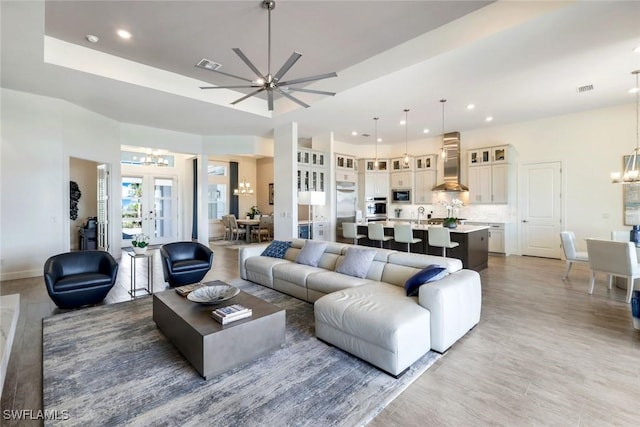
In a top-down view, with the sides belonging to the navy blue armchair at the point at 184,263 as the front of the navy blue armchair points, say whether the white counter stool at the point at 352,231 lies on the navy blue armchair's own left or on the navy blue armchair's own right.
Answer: on the navy blue armchair's own left

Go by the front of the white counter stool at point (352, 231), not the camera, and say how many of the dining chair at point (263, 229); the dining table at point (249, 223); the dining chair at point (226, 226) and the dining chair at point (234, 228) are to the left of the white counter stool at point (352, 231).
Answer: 4

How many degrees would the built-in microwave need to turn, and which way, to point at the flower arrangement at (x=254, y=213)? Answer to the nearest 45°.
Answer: approximately 90° to its right

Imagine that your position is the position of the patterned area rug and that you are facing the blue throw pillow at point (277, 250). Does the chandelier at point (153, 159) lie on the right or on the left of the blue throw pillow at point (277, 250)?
left

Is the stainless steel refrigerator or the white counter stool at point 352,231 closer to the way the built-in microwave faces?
the white counter stool

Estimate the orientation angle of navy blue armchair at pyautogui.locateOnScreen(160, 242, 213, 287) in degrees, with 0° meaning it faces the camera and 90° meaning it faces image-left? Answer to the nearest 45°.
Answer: approximately 315°

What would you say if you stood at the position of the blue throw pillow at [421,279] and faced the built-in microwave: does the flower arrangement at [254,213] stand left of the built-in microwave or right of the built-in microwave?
left

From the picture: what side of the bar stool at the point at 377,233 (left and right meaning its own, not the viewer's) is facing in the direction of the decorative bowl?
back

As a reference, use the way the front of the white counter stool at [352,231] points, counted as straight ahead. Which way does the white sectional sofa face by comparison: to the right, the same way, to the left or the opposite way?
the opposite way

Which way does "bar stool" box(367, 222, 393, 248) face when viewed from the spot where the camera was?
facing away from the viewer and to the right of the viewer

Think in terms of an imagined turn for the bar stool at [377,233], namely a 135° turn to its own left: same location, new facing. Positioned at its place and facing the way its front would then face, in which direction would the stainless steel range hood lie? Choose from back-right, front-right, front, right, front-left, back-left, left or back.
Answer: back-right

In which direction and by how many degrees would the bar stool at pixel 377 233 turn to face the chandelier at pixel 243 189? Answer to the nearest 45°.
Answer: approximately 90° to its left

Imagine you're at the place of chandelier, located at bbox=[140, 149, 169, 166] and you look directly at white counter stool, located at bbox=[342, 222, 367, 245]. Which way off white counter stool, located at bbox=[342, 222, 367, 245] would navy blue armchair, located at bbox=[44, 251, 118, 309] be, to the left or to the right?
right
